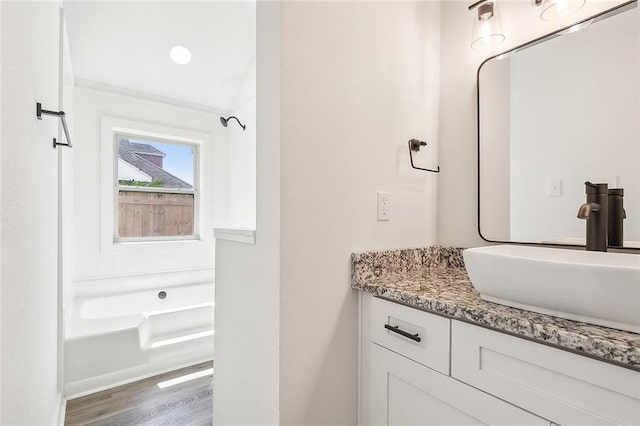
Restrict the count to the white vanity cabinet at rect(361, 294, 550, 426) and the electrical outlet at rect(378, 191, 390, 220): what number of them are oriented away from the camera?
0

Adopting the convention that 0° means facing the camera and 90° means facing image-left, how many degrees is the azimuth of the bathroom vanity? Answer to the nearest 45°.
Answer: approximately 45°

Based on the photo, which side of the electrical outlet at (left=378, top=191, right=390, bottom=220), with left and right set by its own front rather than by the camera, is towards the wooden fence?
back

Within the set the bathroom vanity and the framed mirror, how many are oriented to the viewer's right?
0

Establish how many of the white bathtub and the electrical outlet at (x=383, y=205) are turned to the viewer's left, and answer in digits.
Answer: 0

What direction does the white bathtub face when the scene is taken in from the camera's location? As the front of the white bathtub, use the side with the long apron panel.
facing the viewer and to the right of the viewer

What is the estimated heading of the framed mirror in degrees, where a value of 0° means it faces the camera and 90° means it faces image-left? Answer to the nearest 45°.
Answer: approximately 45°
